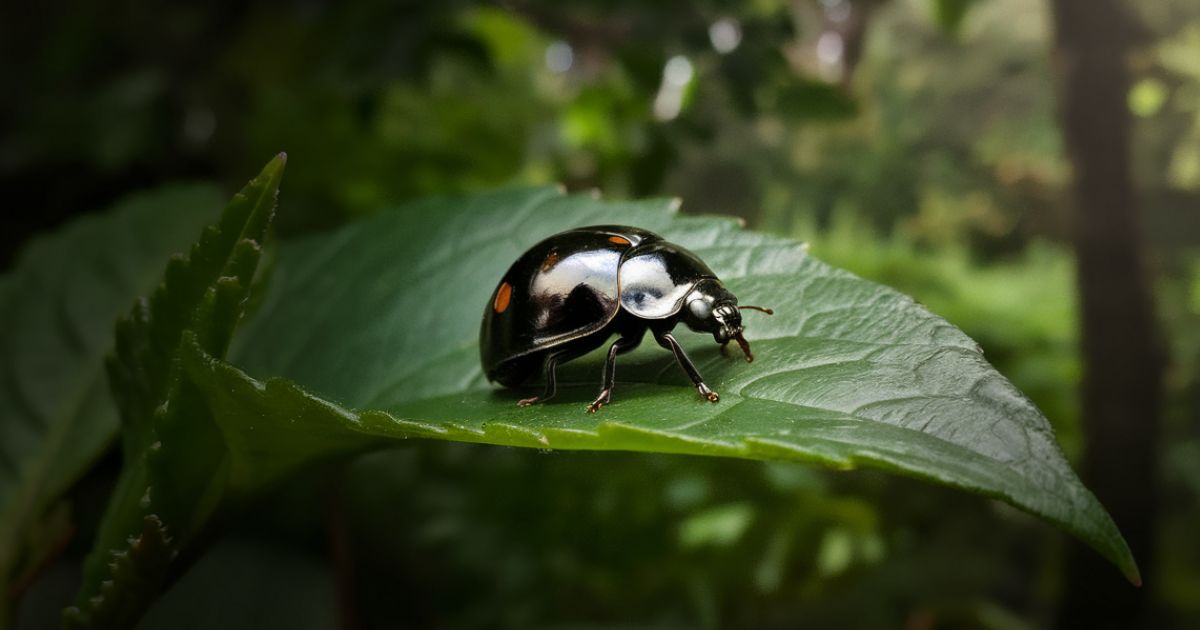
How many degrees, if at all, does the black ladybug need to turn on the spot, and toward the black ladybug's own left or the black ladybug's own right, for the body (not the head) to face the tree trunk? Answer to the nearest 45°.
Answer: approximately 45° to the black ladybug's own left

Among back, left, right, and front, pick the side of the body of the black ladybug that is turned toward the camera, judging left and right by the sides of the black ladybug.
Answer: right
